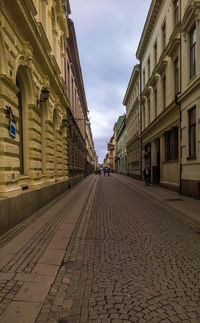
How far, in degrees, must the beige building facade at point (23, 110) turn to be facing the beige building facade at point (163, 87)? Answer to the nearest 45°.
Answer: approximately 45° to its left

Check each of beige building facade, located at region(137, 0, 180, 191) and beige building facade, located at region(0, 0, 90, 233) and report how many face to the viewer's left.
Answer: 1

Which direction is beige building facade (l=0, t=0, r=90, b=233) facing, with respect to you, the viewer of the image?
facing to the right of the viewer

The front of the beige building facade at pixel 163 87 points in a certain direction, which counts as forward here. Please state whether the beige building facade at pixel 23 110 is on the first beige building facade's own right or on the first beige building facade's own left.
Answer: on the first beige building facade's own left

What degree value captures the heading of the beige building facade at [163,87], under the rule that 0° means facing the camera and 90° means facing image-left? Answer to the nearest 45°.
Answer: approximately 90°
